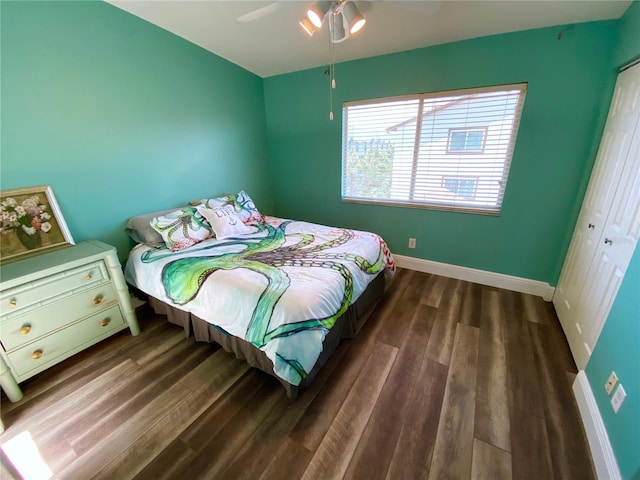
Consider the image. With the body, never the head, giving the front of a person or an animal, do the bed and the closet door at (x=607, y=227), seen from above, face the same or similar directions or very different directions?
very different directions

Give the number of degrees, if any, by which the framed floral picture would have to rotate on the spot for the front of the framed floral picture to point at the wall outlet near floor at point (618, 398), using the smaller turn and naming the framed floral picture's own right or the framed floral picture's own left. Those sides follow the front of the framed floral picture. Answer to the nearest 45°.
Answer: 0° — it already faces it

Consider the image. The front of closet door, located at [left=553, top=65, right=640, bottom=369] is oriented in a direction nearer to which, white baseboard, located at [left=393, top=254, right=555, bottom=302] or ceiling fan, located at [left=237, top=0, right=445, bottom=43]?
the ceiling fan

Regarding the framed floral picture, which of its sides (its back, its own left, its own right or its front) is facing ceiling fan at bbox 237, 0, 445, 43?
front

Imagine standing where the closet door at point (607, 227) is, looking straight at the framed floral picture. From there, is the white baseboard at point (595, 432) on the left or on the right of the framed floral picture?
left

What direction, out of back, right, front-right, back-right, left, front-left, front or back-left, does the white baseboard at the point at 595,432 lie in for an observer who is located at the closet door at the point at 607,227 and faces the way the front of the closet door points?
front-left

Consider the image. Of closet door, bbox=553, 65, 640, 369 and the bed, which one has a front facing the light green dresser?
the closet door

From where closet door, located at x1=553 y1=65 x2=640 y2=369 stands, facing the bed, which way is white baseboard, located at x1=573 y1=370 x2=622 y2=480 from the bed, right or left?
left

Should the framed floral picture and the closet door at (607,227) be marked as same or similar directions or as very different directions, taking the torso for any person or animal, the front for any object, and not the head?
very different directions

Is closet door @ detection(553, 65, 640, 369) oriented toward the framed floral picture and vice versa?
yes

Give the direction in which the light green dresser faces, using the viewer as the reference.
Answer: facing the viewer and to the right of the viewer

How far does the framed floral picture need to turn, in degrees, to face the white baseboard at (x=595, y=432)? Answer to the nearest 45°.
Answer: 0° — it already faces it

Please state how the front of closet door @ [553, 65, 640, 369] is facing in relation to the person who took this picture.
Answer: facing the viewer and to the left of the viewer
